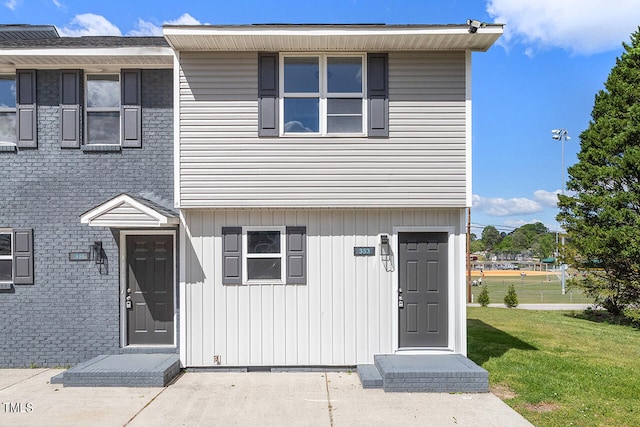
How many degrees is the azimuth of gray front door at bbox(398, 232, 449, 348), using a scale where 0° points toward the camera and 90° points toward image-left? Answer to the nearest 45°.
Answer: approximately 0°

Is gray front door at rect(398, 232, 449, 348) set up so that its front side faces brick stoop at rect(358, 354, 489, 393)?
yes

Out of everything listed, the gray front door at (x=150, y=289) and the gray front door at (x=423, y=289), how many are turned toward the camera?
2

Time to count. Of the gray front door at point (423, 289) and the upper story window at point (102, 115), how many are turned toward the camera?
2
